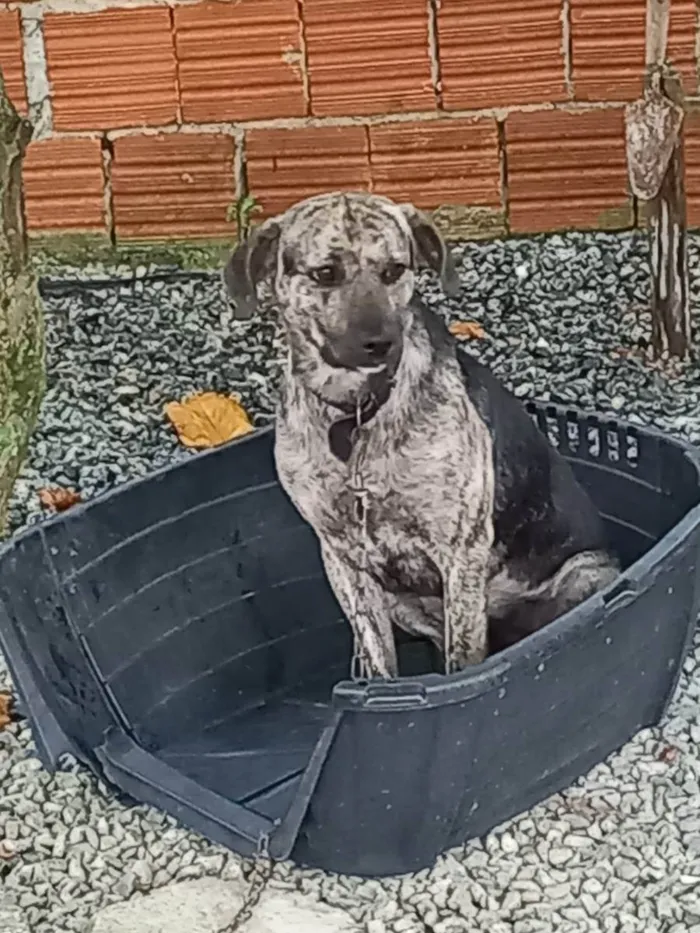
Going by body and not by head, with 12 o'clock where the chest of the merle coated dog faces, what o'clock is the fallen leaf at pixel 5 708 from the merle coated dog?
The fallen leaf is roughly at 2 o'clock from the merle coated dog.

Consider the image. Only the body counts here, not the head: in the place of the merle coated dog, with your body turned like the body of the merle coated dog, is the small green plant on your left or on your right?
on your right

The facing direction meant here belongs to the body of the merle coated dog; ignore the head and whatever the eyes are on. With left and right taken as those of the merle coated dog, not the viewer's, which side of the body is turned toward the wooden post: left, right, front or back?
back

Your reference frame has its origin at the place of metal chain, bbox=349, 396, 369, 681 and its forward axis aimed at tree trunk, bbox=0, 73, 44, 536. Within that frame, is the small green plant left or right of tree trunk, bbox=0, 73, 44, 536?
right

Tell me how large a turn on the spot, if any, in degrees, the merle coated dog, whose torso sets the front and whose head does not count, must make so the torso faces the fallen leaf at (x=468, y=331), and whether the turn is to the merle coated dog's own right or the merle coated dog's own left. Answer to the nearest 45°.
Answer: approximately 135° to the merle coated dog's own right

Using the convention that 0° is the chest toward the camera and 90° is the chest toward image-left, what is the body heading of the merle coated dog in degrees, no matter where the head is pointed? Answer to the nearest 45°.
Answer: approximately 45°

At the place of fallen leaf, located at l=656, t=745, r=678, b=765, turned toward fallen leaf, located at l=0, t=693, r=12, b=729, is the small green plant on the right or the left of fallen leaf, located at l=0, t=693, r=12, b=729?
right

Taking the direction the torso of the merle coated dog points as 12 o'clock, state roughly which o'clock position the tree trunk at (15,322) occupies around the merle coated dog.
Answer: The tree trunk is roughly at 3 o'clock from the merle coated dog.

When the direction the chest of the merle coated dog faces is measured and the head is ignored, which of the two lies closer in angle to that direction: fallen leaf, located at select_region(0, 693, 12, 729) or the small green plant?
the fallen leaf
